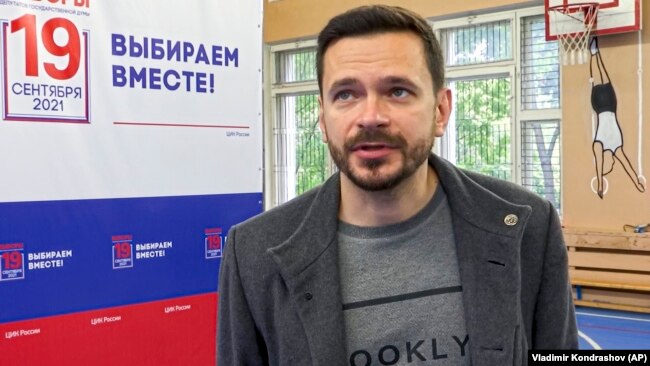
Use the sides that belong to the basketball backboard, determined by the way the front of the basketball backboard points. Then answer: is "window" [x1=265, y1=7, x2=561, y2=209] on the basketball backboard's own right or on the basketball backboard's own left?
on the basketball backboard's own right

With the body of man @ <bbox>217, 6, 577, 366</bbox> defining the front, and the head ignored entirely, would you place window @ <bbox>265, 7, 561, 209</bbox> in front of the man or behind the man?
behind

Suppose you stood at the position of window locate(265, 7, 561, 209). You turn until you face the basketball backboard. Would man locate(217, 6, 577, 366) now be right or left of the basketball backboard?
right

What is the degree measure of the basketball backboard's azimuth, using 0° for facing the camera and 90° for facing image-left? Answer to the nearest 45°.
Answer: approximately 45°

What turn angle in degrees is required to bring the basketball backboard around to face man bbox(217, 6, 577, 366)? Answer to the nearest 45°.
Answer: approximately 45° to its left

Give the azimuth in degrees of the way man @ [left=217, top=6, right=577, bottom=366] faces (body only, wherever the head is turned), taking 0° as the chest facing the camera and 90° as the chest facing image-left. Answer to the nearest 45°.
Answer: approximately 0°

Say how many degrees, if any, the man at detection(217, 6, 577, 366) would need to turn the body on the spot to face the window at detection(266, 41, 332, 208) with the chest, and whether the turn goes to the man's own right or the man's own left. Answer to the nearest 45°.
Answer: approximately 180°

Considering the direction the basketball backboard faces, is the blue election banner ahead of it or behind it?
ahead

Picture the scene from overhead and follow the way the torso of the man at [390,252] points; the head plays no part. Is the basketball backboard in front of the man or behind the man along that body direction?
behind

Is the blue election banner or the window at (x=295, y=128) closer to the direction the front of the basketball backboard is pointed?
the blue election banner
